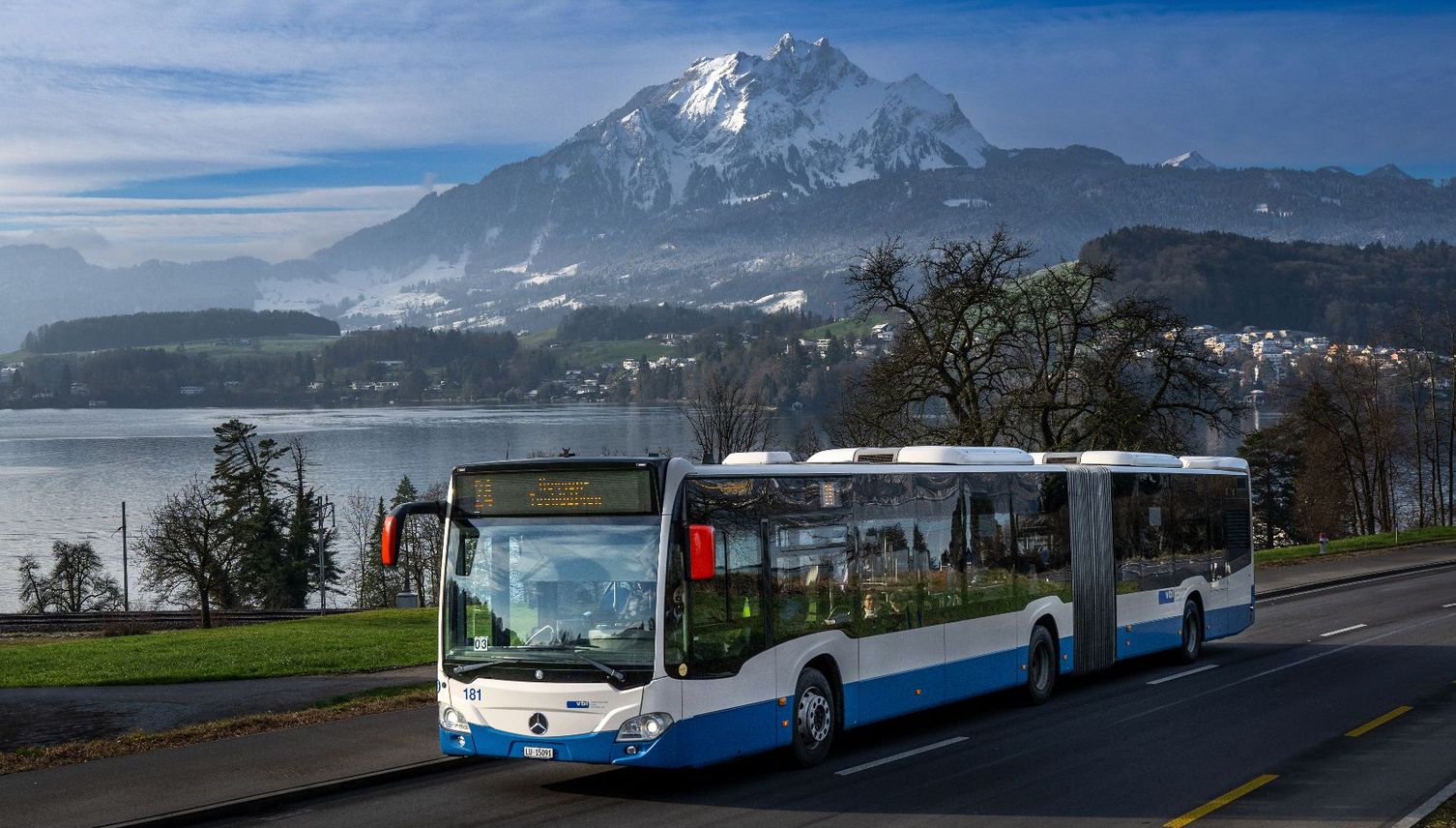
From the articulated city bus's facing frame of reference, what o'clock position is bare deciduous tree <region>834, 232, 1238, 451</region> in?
The bare deciduous tree is roughly at 5 o'clock from the articulated city bus.

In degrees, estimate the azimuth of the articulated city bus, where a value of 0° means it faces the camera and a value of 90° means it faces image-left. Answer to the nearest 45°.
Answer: approximately 45°
